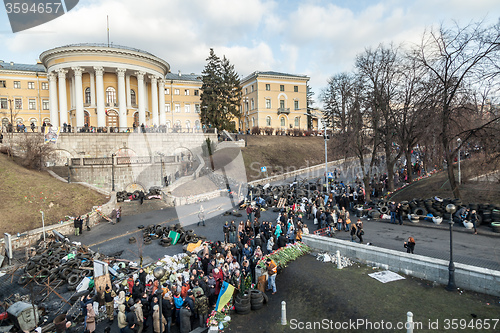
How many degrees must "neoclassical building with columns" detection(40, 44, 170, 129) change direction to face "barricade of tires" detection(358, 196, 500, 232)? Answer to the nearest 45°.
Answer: approximately 45° to its left

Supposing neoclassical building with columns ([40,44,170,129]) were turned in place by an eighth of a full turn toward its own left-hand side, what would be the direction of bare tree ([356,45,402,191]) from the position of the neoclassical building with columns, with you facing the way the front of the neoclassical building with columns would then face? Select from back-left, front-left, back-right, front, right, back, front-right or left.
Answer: front

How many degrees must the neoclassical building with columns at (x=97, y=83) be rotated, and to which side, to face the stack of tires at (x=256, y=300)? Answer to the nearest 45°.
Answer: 0° — it already faces it

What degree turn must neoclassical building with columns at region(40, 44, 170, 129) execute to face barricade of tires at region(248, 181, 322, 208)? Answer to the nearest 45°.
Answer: approximately 45° to its left

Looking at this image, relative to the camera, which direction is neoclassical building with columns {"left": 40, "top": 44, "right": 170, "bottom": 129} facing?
toward the camera

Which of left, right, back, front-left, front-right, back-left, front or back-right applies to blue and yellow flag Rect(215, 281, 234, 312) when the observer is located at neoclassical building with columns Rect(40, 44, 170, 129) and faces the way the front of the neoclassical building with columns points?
front

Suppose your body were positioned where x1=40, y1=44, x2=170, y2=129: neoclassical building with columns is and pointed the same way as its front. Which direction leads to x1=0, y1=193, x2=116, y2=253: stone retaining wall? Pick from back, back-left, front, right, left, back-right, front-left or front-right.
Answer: front

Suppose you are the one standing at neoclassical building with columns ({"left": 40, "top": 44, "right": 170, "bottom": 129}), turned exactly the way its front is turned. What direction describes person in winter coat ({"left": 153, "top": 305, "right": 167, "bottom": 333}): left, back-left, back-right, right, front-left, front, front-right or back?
front

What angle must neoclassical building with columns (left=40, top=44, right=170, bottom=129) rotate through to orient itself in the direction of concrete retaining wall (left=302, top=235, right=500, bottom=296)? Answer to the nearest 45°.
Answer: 0° — it already faces it

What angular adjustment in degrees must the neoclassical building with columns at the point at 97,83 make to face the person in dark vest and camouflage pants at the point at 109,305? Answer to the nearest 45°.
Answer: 0° — it already faces them

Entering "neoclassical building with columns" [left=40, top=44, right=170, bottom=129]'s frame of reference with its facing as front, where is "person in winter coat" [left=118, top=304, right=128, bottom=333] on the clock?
The person in winter coat is roughly at 12 o'clock from the neoclassical building with columns.

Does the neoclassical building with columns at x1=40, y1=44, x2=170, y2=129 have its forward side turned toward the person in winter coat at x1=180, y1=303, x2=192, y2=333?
yes

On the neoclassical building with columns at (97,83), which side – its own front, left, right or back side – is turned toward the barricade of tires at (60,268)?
front

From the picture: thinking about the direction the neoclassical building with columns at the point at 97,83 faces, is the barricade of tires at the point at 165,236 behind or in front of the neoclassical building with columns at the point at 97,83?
in front

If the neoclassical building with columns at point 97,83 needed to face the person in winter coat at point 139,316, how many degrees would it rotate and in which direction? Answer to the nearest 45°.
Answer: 0° — it already faces them

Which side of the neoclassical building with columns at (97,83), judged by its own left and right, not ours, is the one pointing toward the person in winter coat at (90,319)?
front

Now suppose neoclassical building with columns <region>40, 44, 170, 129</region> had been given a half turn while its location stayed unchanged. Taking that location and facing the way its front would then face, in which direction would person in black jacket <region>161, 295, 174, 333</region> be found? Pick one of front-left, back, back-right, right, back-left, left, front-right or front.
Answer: back
